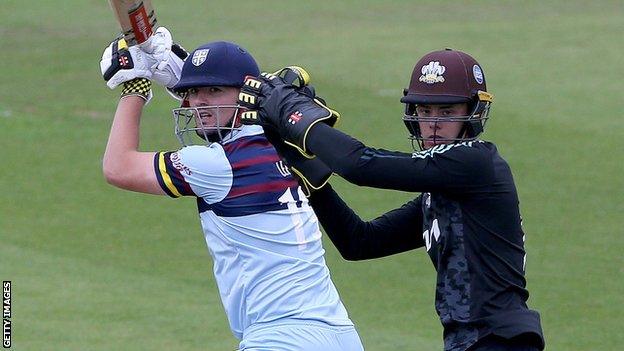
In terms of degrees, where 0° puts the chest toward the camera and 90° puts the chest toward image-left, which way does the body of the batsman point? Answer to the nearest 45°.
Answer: approximately 90°
